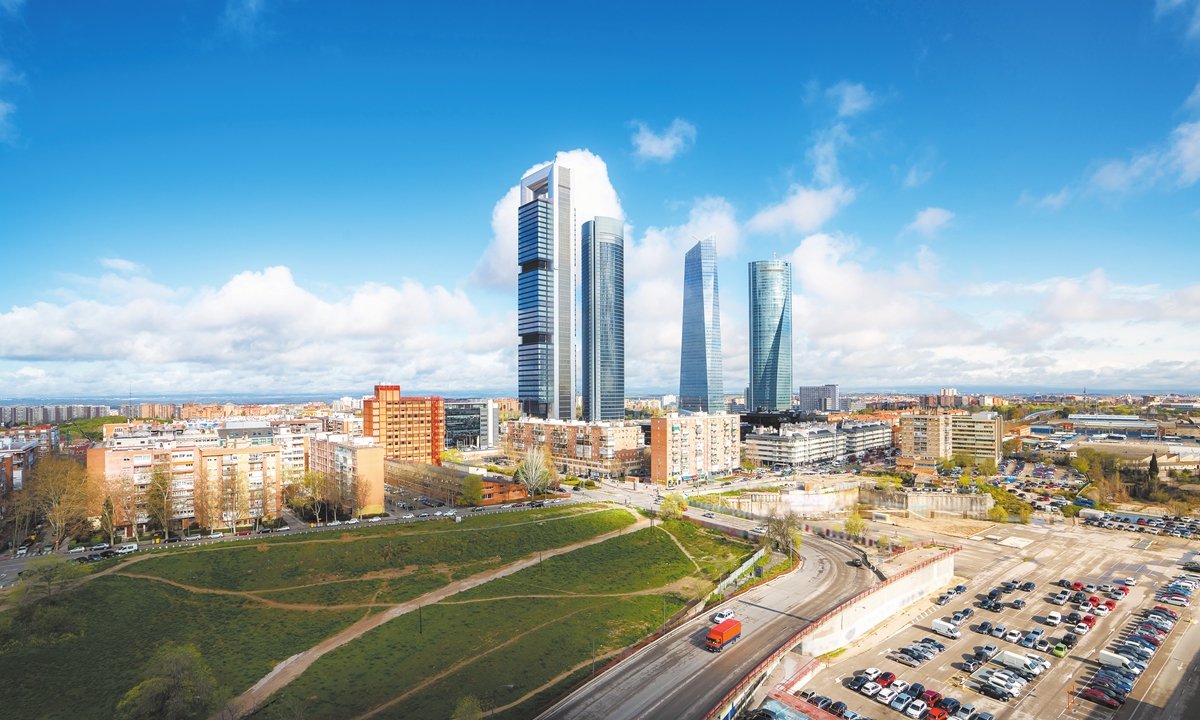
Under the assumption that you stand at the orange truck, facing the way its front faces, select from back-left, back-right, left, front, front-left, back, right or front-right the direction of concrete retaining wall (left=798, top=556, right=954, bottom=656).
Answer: back

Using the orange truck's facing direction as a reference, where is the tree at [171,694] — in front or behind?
in front

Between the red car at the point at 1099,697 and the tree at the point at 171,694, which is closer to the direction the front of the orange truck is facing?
the tree

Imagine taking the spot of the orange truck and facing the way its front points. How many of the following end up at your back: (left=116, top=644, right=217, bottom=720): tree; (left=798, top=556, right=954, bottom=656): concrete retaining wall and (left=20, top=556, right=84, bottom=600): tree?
1

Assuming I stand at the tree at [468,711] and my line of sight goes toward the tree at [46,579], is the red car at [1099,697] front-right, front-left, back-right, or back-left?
back-right

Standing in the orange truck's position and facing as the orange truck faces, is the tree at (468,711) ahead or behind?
ahead

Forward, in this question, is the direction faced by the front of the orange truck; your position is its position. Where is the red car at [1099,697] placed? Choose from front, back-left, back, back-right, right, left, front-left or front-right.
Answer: back-left

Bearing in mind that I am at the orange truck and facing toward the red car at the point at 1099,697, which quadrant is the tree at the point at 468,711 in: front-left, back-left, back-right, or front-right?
back-right

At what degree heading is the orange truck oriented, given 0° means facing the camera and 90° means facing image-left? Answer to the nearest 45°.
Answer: approximately 45°

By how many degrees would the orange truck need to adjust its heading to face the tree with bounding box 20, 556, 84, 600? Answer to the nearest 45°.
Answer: approximately 45° to its right
